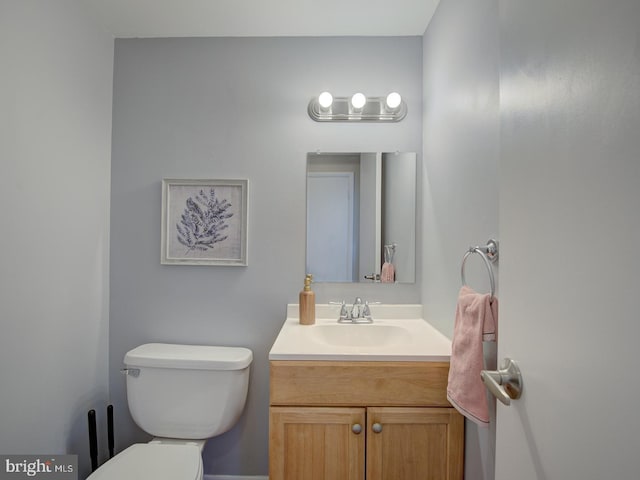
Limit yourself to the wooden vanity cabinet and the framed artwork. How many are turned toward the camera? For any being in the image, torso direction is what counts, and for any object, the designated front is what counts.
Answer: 2

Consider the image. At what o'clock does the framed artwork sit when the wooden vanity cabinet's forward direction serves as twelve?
The framed artwork is roughly at 4 o'clock from the wooden vanity cabinet.

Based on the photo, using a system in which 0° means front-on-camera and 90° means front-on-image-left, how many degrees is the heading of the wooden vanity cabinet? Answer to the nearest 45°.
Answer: approximately 0°

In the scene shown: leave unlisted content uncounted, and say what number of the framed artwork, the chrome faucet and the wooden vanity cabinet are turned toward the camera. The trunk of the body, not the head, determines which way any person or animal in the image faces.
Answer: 3

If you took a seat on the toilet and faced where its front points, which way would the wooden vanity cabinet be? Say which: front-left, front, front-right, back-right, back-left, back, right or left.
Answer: left

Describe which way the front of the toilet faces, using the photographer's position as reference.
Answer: facing the viewer and to the left of the viewer

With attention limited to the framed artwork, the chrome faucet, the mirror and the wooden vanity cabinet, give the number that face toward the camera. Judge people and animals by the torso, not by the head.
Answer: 4

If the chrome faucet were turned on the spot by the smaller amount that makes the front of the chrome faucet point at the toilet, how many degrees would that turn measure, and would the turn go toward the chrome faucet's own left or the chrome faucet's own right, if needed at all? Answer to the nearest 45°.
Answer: approximately 90° to the chrome faucet's own right

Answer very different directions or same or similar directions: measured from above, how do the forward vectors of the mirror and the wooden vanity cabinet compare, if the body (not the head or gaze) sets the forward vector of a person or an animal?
same or similar directions

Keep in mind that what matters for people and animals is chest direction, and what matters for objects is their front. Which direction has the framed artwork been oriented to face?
toward the camera
